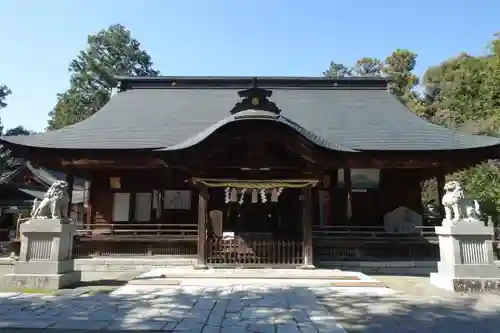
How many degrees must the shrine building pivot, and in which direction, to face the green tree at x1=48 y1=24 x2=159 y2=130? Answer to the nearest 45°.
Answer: approximately 135° to its right

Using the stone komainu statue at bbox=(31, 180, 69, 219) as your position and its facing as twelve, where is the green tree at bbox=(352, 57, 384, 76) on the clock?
The green tree is roughly at 11 o'clock from the stone komainu statue.

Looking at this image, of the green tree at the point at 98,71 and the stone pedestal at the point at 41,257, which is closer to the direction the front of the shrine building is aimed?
the stone pedestal

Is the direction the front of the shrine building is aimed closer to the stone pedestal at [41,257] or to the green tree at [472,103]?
the stone pedestal

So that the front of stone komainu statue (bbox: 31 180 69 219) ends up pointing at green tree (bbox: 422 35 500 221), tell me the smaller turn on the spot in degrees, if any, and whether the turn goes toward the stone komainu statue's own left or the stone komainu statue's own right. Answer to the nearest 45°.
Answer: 0° — it already faces it

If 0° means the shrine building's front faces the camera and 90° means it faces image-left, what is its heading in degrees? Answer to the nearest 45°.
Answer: approximately 0°

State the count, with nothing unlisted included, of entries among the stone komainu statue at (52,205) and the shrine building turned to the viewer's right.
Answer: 1

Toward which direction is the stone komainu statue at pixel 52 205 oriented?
to the viewer's right

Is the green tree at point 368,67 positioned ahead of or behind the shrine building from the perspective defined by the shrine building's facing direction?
behind
